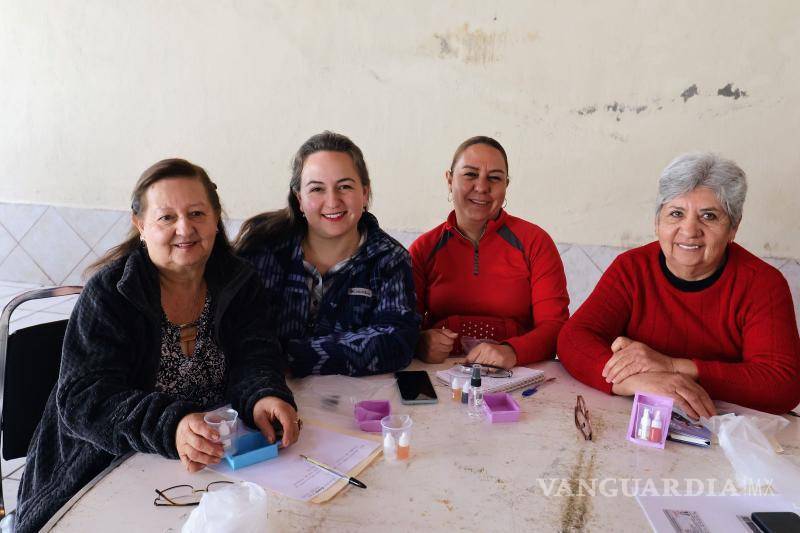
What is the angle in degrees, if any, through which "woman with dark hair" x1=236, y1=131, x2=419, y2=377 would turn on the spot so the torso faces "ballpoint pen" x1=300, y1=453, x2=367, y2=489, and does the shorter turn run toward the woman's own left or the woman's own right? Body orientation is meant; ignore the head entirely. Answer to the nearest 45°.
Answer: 0° — they already face it

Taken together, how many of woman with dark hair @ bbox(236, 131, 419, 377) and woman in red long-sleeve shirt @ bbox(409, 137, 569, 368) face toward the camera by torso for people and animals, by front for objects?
2

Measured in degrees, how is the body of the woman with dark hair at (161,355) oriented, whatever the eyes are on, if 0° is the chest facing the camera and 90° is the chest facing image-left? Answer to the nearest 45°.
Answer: approximately 315°

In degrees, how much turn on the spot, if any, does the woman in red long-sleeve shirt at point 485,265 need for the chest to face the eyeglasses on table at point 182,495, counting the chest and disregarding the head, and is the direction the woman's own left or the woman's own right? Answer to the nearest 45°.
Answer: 0° — they already face it
